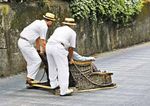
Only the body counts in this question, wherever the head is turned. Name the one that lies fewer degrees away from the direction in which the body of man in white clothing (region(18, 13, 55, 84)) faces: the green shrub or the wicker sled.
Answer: the wicker sled

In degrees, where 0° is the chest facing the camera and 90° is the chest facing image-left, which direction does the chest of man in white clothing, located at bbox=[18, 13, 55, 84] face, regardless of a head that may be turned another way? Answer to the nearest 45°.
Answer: approximately 270°

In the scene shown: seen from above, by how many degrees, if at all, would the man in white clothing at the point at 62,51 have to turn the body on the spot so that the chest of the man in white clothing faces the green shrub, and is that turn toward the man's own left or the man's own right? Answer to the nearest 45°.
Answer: approximately 45° to the man's own left

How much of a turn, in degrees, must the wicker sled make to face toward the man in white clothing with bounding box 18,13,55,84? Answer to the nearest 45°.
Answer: approximately 180°

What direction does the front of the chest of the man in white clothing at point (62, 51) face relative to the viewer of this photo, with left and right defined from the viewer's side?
facing away from the viewer and to the right of the viewer

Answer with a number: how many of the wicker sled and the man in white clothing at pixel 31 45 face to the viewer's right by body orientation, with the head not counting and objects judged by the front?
2

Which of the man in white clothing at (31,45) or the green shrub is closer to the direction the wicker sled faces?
the green shrub

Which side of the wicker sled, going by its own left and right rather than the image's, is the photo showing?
right
